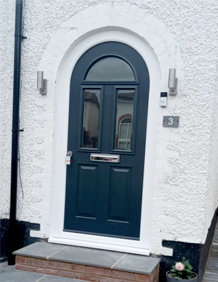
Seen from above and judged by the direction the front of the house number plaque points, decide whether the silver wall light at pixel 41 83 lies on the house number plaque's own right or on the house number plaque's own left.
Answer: on the house number plaque's own right

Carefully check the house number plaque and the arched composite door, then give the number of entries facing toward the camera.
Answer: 2

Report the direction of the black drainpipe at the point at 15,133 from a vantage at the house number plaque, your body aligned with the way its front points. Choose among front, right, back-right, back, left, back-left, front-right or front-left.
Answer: right

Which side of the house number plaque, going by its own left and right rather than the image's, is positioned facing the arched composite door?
right

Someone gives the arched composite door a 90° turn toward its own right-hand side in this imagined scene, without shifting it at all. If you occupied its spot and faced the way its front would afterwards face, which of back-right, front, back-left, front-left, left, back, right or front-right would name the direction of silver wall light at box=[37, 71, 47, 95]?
front

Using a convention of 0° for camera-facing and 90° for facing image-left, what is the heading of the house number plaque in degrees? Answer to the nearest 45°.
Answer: approximately 0°
